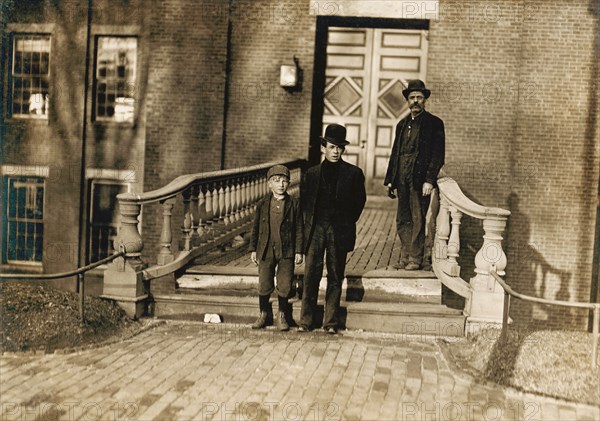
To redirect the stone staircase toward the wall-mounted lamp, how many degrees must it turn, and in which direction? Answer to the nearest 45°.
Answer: approximately 180°

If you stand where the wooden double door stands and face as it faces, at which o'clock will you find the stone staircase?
The stone staircase is roughly at 12 o'clock from the wooden double door.

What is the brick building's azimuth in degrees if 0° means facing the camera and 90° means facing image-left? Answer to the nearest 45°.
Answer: approximately 0°

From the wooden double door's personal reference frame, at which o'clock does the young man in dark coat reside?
The young man in dark coat is roughly at 12 o'clock from the wooden double door.

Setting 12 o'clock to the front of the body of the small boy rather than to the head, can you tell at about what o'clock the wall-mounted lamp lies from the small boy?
The wall-mounted lamp is roughly at 6 o'clock from the small boy.

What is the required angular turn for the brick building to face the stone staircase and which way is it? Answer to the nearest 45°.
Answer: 0° — it already faces it

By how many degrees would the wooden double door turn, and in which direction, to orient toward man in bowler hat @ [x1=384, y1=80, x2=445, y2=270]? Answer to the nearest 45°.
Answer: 0° — it already faces them

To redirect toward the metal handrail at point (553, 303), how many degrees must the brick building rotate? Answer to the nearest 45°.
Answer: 0° — it already faces it

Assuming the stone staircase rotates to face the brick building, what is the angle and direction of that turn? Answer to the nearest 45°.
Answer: approximately 180°
